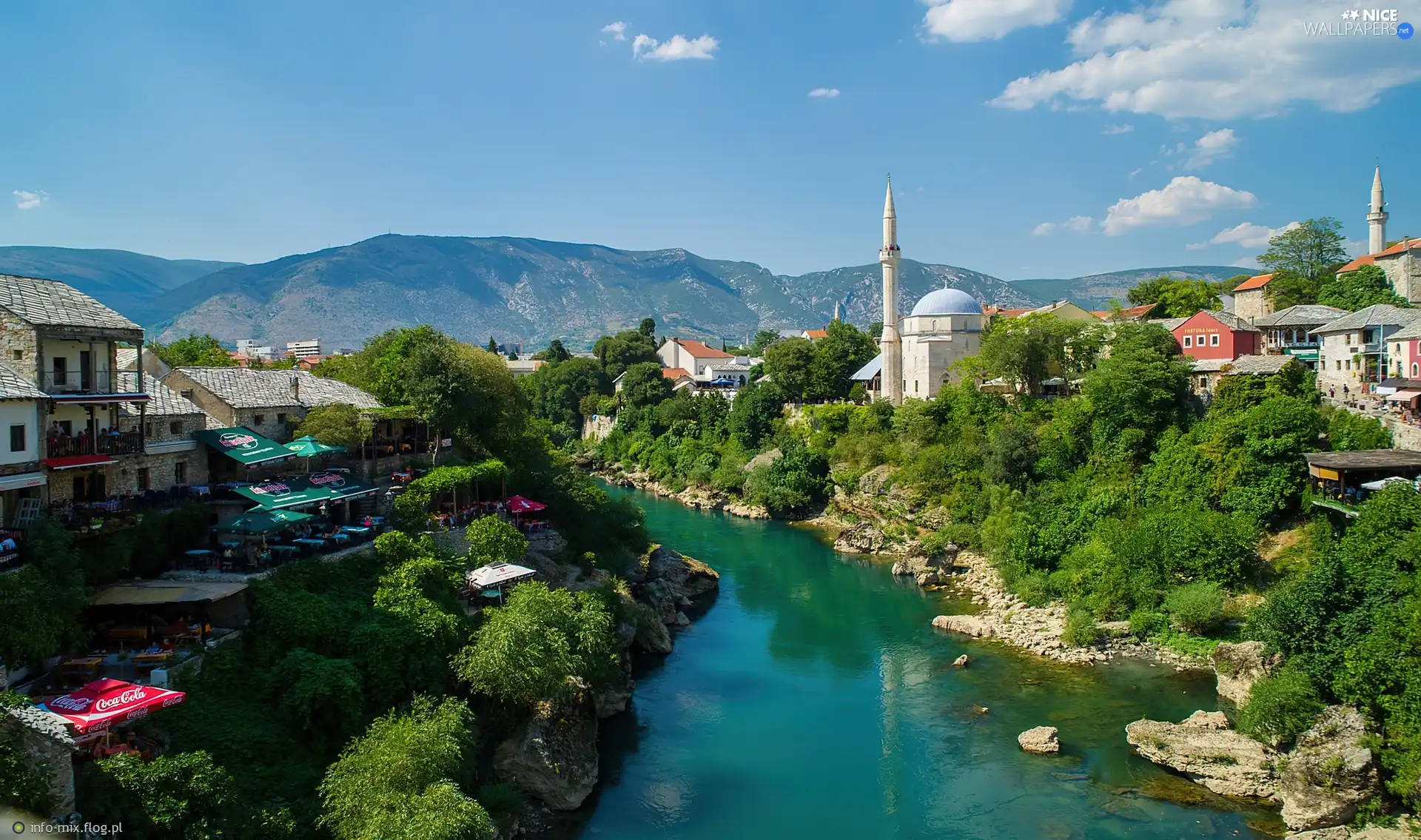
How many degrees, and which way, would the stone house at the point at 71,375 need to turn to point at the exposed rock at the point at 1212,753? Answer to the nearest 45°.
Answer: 0° — it already faces it

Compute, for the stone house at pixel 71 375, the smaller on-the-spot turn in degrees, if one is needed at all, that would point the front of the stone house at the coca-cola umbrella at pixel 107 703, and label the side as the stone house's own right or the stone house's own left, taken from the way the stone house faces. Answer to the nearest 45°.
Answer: approximately 45° to the stone house's own right

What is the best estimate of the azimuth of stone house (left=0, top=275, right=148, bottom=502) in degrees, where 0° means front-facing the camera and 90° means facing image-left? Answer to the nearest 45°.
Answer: approximately 315°

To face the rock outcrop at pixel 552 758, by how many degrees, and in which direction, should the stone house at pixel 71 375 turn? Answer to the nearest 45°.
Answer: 0° — it already faces it

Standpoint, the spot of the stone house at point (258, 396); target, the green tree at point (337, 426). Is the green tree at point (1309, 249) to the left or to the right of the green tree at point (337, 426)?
left

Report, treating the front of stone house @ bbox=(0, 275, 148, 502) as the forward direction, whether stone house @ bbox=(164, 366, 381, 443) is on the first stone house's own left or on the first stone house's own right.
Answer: on the first stone house's own left

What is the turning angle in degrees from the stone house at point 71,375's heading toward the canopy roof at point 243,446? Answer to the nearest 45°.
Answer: approximately 90° to its left

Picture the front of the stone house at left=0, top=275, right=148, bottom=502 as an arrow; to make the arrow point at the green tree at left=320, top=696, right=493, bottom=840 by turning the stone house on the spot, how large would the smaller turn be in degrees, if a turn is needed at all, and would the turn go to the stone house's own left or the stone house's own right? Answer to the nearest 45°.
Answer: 0° — it already faces it

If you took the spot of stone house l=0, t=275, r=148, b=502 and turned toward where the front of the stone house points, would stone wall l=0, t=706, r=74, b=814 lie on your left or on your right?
on your right
